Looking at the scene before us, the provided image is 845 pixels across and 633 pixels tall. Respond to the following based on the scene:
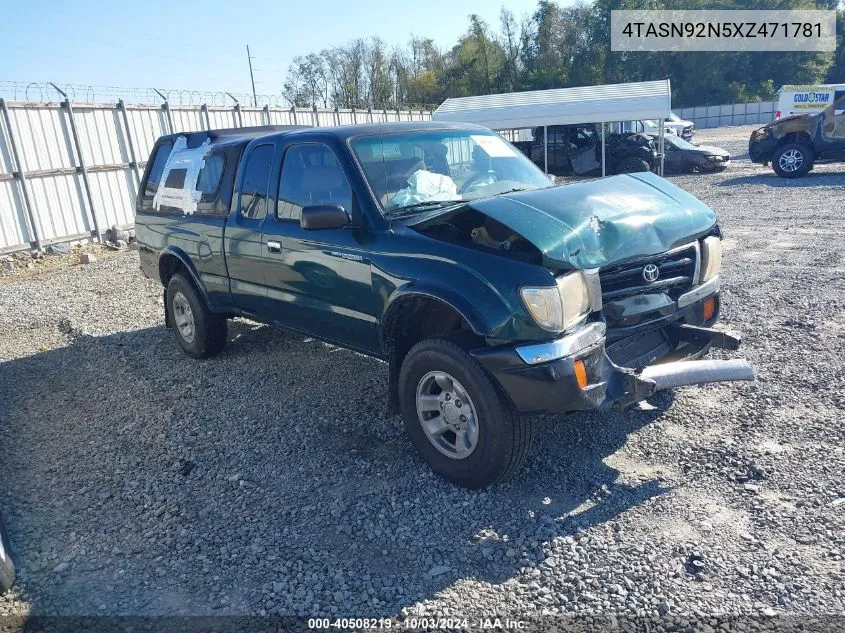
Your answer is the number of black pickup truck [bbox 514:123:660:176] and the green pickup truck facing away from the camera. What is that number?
0

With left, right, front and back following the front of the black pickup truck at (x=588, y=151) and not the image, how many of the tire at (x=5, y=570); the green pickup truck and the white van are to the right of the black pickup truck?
2

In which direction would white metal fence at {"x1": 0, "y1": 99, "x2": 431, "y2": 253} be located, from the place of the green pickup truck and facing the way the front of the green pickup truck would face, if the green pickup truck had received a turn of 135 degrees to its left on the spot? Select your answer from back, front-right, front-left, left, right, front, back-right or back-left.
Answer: front-left

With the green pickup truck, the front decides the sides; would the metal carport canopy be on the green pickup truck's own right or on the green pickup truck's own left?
on the green pickup truck's own left

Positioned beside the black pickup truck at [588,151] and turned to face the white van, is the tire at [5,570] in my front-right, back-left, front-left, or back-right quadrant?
back-right

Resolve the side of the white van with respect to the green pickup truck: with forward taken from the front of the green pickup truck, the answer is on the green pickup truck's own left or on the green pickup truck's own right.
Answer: on the green pickup truck's own left

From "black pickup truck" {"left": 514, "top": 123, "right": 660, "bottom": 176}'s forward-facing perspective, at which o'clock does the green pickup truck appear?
The green pickup truck is roughly at 3 o'clock from the black pickup truck.

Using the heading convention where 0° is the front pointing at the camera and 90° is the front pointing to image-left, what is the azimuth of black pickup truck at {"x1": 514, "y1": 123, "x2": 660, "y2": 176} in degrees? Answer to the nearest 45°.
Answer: approximately 270°

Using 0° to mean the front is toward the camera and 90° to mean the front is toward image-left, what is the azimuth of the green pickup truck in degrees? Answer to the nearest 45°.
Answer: approximately 315°

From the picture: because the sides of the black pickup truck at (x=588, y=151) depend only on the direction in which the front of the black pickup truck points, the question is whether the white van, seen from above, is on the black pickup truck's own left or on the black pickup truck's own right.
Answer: on the black pickup truck's own left

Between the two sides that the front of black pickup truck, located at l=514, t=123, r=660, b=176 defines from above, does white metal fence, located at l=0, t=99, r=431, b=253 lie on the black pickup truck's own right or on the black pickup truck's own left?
on the black pickup truck's own right

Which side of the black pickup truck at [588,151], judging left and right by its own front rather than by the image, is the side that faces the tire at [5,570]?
right

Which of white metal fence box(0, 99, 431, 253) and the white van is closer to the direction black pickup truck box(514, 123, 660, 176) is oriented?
the white van
